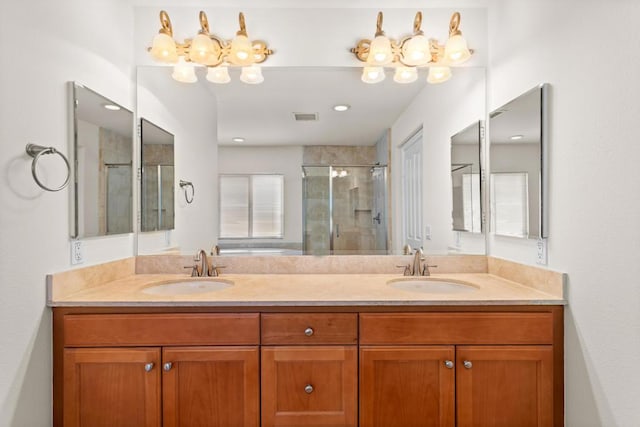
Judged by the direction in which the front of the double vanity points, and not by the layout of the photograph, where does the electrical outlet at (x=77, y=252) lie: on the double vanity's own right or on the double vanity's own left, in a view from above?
on the double vanity's own right

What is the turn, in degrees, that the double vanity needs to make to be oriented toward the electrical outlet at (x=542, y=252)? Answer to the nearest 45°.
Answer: approximately 90° to its left

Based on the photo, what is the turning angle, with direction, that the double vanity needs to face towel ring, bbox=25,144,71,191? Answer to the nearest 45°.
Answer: approximately 90° to its right

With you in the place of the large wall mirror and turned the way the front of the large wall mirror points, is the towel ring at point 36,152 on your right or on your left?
on your right

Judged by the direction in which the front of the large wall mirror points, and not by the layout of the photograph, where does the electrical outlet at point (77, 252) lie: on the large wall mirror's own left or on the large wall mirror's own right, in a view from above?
on the large wall mirror's own right

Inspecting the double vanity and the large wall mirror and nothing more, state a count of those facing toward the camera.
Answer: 2

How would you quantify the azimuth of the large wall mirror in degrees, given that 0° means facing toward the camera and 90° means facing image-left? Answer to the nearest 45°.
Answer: approximately 0°
